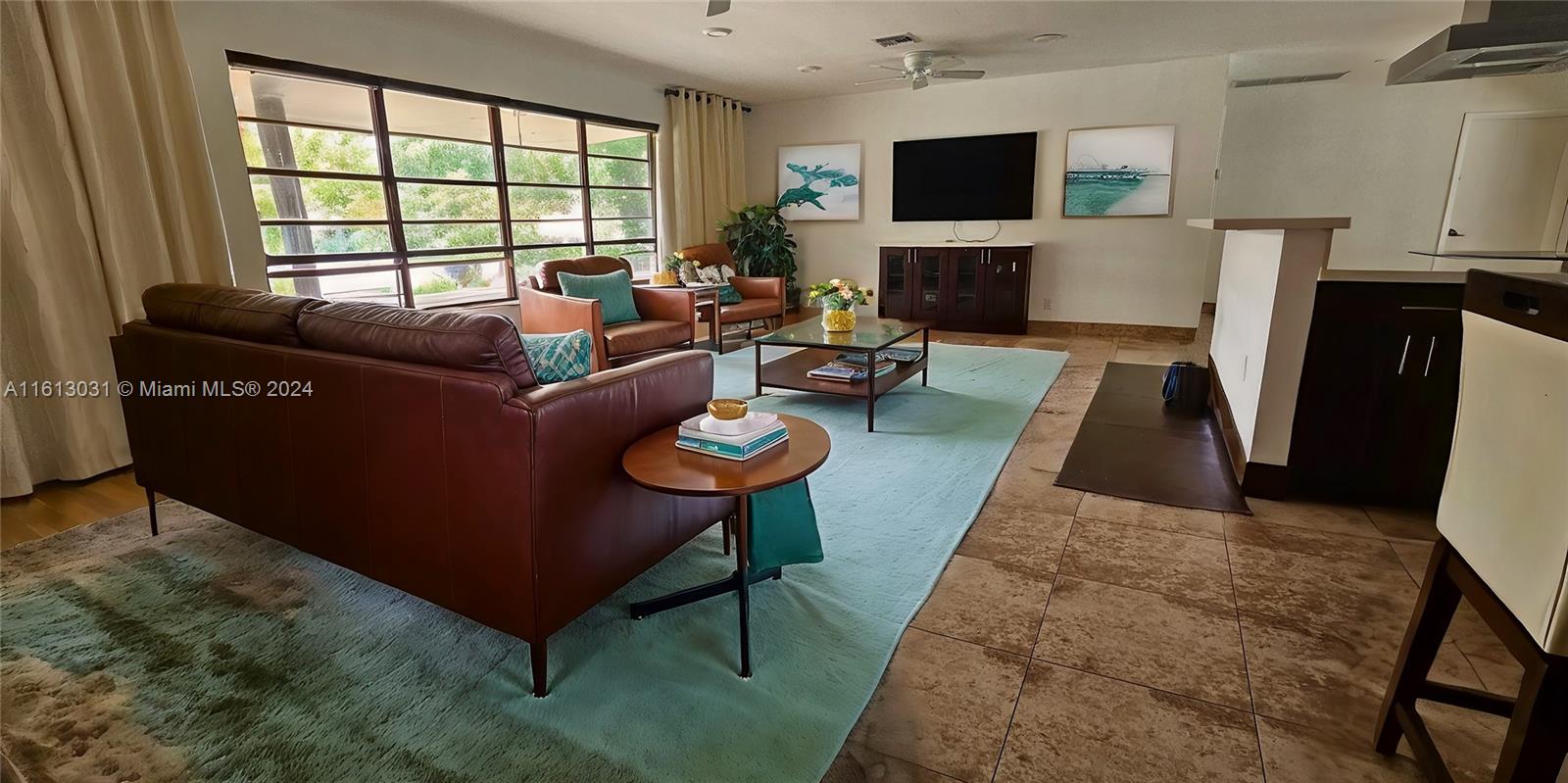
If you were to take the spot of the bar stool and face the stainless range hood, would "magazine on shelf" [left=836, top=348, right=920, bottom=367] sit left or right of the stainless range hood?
left

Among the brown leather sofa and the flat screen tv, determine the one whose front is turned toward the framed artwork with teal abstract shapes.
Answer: the brown leather sofa

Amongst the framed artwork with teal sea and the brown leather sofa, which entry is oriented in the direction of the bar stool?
the framed artwork with teal sea

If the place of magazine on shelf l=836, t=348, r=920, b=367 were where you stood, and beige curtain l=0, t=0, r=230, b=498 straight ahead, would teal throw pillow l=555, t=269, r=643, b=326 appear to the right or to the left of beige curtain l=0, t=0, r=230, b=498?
right

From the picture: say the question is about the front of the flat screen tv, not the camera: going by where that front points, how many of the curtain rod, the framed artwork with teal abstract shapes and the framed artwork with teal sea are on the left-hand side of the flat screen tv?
1

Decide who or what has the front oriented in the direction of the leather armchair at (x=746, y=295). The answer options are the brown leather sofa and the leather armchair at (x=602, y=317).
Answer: the brown leather sofa

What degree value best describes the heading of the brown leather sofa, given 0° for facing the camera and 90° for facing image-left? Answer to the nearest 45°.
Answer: approximately 225°

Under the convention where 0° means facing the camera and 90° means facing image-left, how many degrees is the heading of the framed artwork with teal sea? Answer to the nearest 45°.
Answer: approximately 0°

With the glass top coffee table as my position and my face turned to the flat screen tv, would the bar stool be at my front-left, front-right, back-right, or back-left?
back-right

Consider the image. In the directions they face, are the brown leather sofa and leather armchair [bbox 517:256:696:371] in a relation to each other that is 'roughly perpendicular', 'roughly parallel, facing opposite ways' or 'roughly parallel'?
roughly perpendicular

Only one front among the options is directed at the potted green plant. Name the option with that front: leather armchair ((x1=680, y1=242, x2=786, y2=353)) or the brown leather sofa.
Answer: the brown leather sofa

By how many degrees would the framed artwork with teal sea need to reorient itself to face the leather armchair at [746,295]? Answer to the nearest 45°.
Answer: approximately 45° to its right
